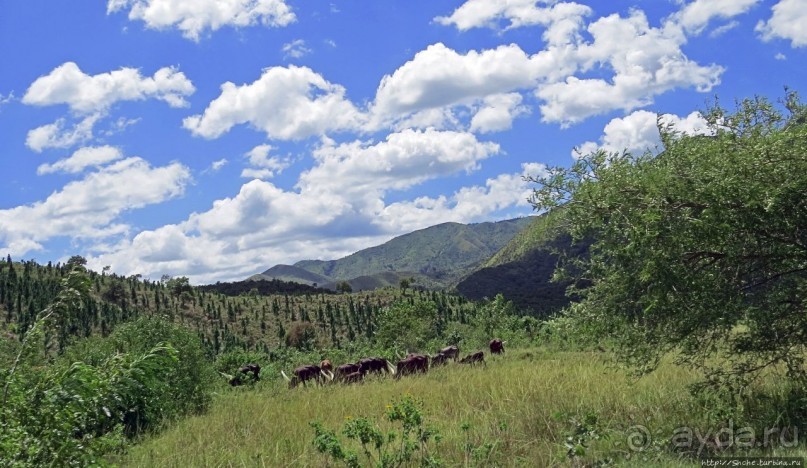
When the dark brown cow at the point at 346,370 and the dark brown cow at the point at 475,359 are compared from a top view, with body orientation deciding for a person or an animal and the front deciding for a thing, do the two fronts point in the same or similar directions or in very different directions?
same or similar directions

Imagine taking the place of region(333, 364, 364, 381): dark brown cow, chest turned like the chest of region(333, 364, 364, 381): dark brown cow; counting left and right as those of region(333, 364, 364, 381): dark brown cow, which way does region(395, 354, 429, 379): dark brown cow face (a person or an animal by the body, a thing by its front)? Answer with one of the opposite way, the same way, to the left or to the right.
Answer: the same way

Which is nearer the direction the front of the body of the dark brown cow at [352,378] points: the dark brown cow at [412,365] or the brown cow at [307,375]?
the brown cow

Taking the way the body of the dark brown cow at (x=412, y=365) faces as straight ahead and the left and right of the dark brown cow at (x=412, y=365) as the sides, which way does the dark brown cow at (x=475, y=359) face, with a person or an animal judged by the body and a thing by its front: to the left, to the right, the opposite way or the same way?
the same way

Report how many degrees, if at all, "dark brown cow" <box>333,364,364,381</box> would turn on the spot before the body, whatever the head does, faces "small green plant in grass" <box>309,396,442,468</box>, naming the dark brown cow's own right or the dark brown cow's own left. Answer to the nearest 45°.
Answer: approximately 90° to the dark brown cow's own left

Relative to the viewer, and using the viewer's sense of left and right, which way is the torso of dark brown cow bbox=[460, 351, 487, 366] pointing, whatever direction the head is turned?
facing to the left of the viewer

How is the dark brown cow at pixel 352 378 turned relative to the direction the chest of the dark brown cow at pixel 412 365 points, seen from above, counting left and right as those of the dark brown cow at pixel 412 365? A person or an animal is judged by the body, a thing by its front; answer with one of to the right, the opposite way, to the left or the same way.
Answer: the same way

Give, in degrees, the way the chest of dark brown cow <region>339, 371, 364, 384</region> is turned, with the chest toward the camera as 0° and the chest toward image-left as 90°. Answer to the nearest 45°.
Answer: approximately 90°

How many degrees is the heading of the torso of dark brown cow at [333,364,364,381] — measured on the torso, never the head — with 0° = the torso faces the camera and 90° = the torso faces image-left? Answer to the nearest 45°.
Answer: approximately 90°

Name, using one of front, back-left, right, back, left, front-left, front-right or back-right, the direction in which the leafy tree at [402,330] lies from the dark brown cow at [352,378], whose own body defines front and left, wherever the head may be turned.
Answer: right

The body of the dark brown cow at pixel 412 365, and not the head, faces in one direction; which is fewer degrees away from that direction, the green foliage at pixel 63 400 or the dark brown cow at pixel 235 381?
the dark brown cow

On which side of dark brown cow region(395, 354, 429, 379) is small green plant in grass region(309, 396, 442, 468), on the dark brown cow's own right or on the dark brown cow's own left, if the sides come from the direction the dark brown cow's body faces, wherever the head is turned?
on the dark brown cow's own left

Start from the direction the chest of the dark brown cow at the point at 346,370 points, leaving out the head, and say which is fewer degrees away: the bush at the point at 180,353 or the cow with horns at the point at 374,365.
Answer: the bush

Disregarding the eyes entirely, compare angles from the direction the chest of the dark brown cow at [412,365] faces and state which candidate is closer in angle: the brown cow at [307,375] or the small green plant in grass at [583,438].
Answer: the brown cow

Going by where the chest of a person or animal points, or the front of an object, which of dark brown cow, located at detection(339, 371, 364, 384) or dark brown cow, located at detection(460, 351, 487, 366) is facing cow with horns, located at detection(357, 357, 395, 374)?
dark brown cow, located at detection(460, 351, 487, 366)

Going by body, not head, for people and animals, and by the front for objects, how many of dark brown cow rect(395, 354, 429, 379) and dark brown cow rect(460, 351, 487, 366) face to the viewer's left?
2

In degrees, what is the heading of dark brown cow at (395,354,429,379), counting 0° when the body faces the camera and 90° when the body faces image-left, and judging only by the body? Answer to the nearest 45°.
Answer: approximately 90°
